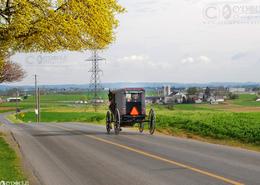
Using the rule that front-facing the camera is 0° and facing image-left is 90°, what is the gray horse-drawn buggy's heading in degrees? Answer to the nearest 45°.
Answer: approximately 135°
